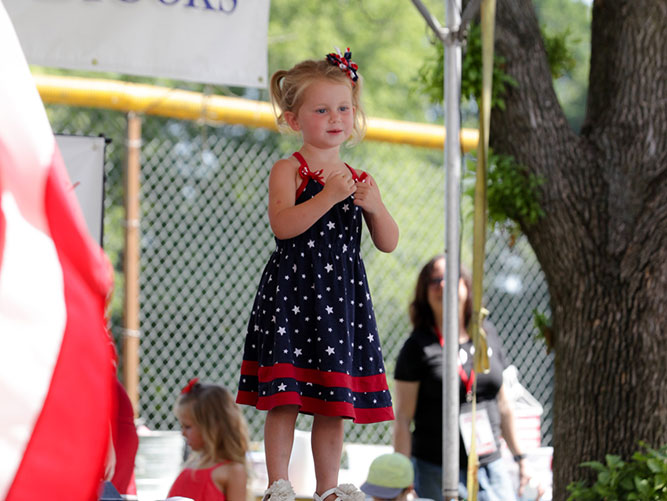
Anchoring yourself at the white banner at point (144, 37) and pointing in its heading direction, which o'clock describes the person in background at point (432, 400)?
The person in background is roughly at 8 o'clock from the white banner.

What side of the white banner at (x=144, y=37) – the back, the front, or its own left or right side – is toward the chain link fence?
back

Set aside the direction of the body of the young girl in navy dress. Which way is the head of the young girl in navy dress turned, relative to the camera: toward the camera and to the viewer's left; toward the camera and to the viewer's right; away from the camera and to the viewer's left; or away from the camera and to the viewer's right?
toward the camera and to the viewer's right

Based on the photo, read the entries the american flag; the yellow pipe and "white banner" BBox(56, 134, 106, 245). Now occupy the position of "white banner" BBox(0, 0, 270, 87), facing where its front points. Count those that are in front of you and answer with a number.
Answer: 1

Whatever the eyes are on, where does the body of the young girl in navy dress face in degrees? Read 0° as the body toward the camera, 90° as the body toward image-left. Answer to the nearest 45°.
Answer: approximately 315°

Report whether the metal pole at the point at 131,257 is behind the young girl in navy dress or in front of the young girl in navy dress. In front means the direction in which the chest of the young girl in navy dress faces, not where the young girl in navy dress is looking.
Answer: behind

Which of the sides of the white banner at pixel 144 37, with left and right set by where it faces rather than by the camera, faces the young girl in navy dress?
front

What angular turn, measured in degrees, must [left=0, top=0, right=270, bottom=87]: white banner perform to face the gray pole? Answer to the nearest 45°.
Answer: approximately 45° to its left

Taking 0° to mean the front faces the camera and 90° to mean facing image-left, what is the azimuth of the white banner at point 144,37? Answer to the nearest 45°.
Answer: approximately 0°

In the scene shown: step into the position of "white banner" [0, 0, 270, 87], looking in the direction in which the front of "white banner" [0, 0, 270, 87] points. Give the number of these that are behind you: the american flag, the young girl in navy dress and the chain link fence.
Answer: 1

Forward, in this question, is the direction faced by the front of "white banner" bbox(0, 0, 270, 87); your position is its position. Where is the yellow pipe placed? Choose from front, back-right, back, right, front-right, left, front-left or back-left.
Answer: back

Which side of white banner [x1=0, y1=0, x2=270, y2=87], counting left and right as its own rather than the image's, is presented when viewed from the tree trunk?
left

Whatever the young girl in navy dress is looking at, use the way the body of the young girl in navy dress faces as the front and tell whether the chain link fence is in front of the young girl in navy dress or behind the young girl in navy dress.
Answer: behind
